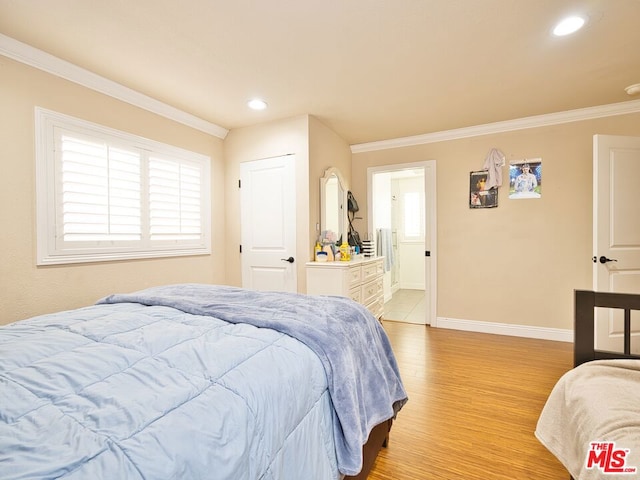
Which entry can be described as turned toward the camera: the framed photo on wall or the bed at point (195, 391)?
the framed photo on wall

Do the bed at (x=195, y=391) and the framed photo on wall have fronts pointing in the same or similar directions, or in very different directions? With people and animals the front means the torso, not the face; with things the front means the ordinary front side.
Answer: very different directions

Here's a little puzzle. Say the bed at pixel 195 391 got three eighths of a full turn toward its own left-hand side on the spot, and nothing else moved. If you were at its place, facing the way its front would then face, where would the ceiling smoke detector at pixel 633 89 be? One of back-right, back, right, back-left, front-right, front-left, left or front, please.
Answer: back

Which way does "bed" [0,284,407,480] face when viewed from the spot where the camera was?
facing away from the viewer and to the right of the viewer

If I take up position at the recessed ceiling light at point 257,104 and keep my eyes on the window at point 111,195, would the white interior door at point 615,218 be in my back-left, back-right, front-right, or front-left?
back-left

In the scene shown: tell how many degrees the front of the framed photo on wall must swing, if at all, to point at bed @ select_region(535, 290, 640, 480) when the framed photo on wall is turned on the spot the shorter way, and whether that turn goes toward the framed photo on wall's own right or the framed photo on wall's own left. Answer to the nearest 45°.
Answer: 0° — it already faces it

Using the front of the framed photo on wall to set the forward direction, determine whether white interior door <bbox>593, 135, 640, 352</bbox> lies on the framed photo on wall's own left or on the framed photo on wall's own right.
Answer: on the framed photo on wall's own left

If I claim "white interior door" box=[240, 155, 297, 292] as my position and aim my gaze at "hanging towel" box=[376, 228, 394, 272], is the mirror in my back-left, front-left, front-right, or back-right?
front-right

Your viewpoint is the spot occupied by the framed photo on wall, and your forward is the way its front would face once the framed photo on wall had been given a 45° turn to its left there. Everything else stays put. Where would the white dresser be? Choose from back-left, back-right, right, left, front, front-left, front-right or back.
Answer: right

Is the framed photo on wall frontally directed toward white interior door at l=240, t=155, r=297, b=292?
no

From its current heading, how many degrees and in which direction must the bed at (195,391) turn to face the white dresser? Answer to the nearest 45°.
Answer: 0° — it already faces it

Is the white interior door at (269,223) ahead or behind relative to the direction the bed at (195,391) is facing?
ahead

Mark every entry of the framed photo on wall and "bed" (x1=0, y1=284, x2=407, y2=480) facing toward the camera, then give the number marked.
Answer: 1

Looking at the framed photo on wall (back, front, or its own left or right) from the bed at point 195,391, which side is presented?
front

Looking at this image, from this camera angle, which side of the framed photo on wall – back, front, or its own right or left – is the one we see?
front

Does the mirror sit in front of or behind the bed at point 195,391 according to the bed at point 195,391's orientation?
in front
